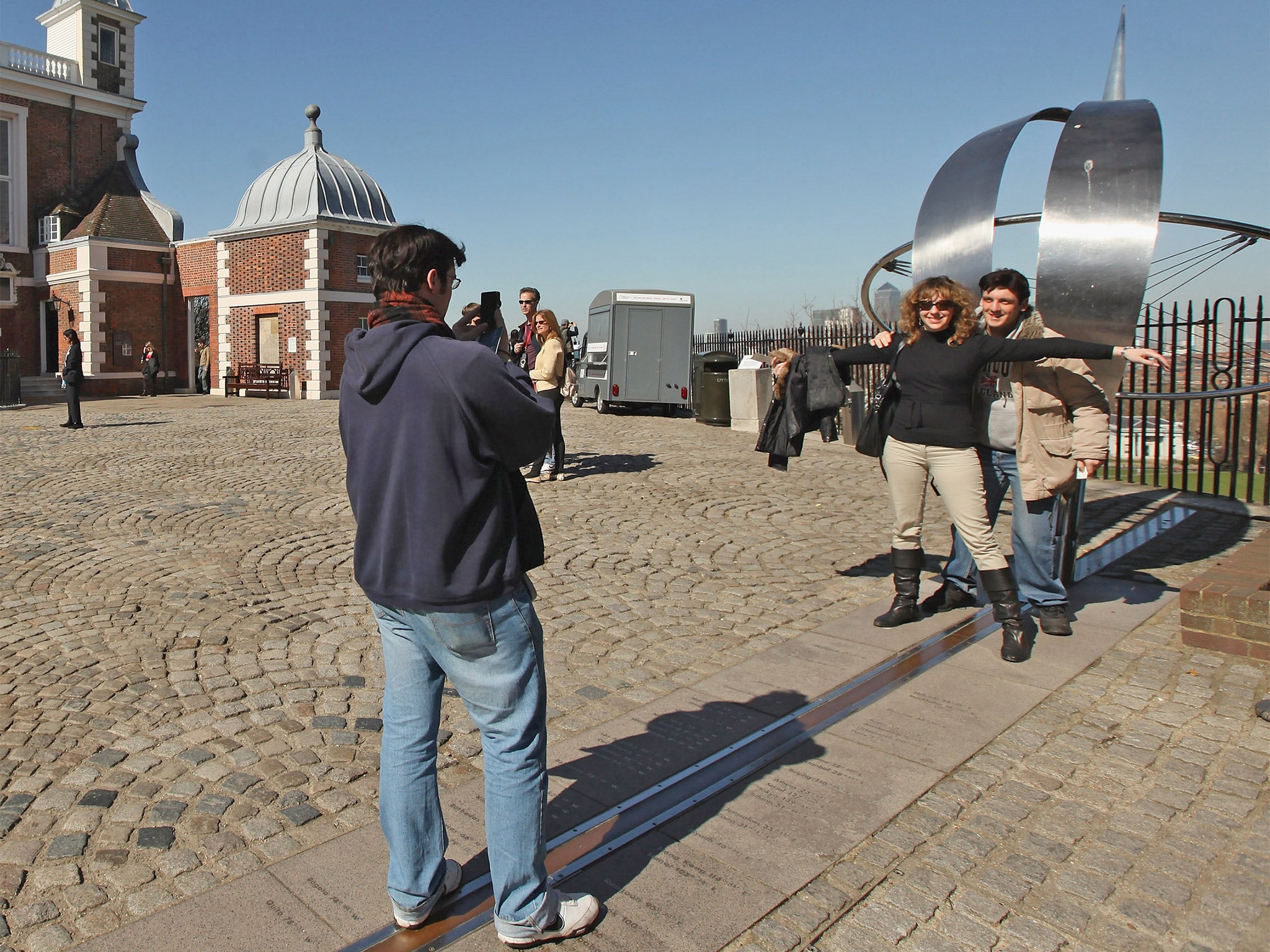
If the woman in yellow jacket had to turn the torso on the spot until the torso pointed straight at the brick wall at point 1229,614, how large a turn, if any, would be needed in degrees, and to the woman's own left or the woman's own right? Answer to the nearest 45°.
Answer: approximately 135° to the woman's own left

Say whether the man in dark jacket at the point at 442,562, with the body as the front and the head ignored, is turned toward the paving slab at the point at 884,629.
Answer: yes

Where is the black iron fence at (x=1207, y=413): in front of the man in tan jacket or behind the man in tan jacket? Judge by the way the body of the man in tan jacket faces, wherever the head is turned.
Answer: behind

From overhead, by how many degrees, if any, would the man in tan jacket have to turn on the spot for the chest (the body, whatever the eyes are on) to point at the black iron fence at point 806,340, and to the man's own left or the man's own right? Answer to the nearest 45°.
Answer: approximately 135° to the man's own right

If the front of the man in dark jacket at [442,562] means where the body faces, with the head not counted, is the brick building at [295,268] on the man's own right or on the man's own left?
on the man's own left

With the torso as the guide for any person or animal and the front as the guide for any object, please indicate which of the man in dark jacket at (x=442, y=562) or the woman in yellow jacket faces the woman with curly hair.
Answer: the man in dark jacket

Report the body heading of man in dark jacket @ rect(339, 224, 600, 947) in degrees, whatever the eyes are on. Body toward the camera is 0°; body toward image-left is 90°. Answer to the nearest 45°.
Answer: approximately 225°

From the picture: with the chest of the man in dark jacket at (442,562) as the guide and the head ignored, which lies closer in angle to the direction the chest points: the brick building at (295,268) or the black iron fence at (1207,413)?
the black iron fence

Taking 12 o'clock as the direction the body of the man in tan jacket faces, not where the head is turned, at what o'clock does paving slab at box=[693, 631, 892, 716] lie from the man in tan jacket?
The paving slab is roughly at 12 o'clock from the man in tan jacket.
